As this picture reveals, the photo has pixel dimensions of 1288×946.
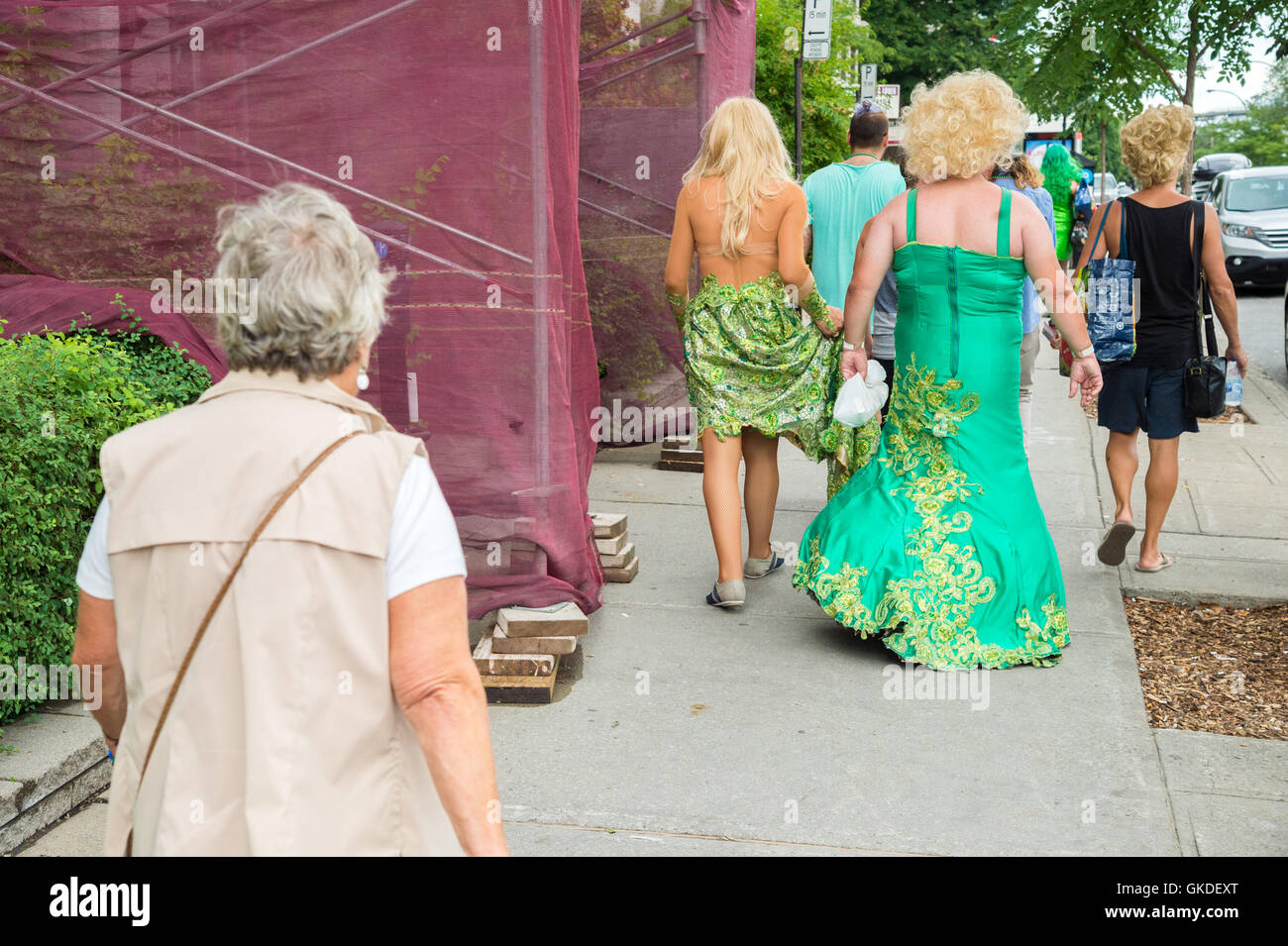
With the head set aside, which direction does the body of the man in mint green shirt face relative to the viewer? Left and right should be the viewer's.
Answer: facing away from the viewer

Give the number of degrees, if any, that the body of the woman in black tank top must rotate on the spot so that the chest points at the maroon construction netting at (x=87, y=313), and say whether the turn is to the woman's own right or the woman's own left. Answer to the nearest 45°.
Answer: approximately 135° to the woman's own left

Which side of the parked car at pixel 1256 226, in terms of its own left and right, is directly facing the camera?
front

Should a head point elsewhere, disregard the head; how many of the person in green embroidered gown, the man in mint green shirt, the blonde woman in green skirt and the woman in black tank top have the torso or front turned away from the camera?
4

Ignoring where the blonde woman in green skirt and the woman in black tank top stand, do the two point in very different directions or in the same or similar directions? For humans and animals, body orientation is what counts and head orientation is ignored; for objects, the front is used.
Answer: same or similar directions

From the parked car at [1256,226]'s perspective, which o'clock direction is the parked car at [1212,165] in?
the parked car at [1212,165] is roughly at 6 o'clock from the parked car at [1256,226].

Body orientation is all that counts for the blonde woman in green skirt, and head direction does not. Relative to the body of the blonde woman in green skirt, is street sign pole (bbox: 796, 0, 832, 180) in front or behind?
in front

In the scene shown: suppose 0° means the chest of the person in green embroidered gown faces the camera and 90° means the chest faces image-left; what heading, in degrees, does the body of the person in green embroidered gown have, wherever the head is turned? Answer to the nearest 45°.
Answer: approximately 180°

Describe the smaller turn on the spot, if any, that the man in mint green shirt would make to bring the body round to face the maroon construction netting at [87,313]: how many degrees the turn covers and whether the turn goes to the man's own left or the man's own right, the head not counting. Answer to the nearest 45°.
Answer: approximately 135° to the man's own left

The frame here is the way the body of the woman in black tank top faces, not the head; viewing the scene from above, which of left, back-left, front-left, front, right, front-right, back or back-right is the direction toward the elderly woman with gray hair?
back

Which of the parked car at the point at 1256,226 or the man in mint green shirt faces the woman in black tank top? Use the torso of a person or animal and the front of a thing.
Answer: the parked car

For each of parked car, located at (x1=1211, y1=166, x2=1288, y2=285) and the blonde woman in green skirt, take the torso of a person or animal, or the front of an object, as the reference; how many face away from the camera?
1

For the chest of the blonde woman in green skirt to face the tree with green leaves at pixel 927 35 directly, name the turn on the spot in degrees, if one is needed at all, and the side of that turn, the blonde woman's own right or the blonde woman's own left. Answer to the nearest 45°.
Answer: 0° — they already face it

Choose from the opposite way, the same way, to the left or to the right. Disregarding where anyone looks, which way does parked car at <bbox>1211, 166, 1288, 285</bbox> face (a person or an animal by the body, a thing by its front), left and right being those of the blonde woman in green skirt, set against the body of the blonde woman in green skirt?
the opposite way

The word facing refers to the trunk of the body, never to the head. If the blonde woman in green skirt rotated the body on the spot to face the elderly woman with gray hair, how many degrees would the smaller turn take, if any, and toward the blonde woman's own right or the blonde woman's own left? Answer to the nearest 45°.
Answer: approximately 180°

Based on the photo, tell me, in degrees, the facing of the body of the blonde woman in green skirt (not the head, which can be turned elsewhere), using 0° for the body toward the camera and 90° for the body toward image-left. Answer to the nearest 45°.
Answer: approximately 180°
